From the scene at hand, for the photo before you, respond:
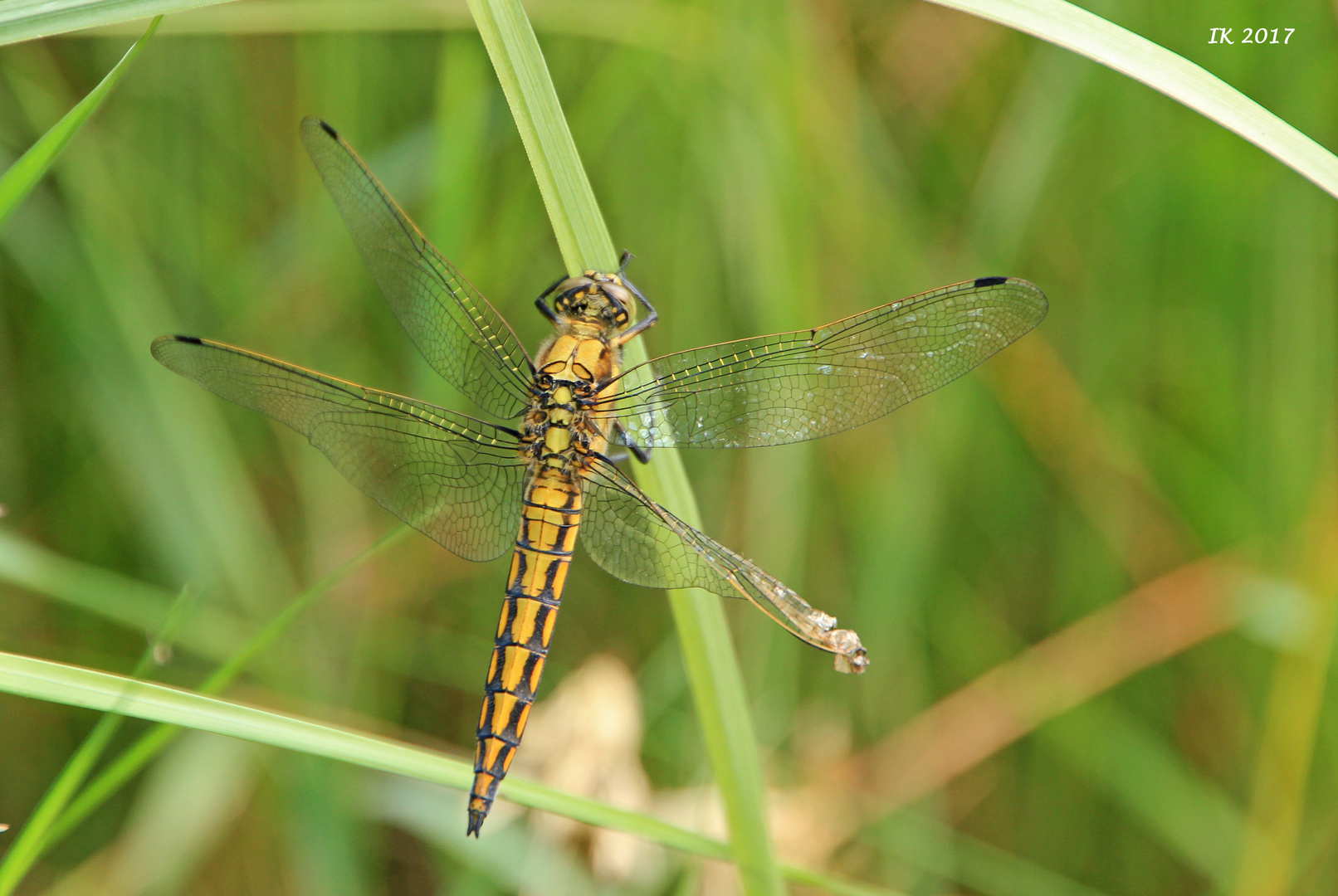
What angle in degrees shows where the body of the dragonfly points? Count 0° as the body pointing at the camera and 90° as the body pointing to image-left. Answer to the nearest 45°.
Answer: approximately 180°

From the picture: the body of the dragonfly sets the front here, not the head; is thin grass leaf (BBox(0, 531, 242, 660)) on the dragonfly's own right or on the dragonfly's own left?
on the dragonfly's own left
